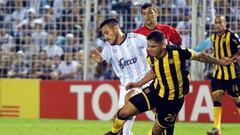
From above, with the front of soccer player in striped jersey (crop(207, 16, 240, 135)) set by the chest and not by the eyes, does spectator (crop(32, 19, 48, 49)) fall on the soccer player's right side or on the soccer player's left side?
on the soccer player's right side

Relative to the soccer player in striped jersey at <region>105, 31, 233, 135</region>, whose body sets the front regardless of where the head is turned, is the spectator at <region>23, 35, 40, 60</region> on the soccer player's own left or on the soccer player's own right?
on the soccer player's own right

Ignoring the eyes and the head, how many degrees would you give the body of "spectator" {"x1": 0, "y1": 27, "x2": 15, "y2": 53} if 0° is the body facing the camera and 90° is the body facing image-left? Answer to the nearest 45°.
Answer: approximately 0°

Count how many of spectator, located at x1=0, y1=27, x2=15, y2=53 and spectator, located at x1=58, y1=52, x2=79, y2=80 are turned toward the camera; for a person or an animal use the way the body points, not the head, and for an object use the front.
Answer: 2

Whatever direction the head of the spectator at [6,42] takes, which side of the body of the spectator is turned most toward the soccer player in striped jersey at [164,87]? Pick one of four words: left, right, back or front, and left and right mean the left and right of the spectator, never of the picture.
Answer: front

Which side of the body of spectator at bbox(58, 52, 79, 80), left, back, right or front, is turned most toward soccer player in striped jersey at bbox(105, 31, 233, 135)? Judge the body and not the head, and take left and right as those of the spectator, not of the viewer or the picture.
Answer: front

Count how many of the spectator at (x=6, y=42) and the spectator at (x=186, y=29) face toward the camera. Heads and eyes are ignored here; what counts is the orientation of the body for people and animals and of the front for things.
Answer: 2

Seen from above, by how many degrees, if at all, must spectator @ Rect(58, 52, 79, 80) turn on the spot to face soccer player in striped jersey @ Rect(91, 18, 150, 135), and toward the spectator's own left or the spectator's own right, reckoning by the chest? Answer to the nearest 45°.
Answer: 0° — they already face them

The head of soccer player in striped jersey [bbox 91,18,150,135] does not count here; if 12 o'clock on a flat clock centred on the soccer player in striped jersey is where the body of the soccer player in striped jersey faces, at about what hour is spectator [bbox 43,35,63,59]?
The spectator is roughly at 4 o'clock from the soccer player in striped jersey.

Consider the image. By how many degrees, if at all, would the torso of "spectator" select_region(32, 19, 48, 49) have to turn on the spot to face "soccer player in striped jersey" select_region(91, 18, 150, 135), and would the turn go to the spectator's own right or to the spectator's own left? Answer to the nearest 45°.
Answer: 0° — they already face them
